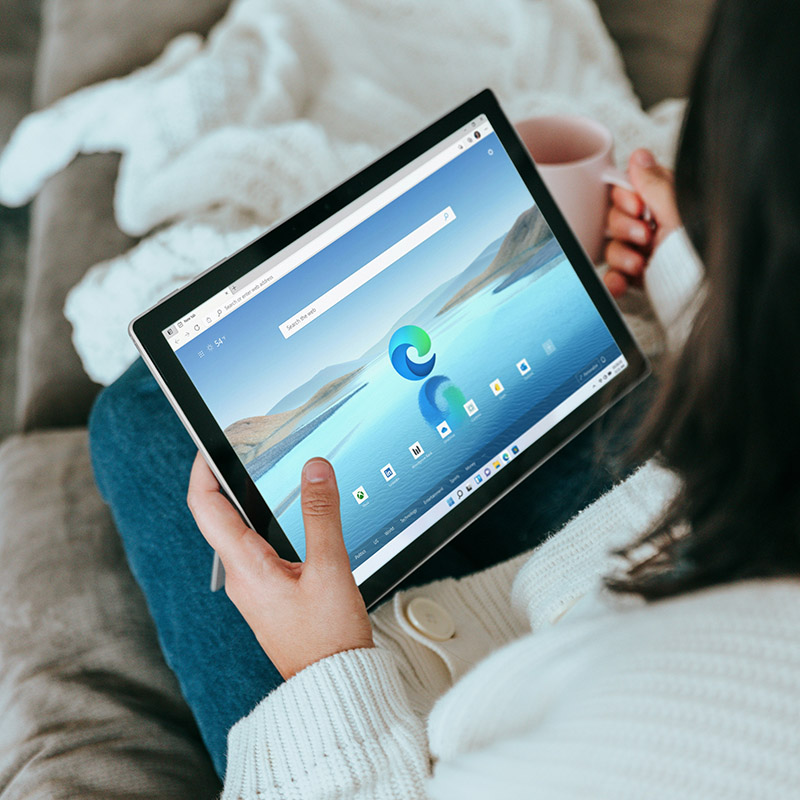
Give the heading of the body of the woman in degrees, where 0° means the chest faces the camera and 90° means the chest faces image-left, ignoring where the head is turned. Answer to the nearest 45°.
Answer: approximately 135°

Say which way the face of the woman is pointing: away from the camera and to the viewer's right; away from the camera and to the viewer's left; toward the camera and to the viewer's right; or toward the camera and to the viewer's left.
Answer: away from the camera and to the viewer's left
